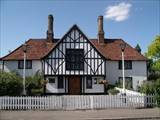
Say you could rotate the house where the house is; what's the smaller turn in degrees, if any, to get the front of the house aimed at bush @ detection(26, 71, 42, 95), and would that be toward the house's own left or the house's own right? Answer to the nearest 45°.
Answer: approximately 45° to the house's own right

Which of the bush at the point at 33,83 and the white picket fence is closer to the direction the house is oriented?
the white picket fence

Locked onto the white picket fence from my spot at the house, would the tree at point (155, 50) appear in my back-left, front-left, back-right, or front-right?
back-left

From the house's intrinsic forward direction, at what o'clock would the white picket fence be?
The white picket fence is roughly at 12 o'clock from the house.

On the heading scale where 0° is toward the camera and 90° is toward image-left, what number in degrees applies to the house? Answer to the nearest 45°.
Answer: approximately 0°

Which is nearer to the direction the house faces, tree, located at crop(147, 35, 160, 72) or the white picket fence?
the white picket fence

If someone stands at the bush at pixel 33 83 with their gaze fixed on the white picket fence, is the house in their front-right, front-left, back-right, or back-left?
back-left
